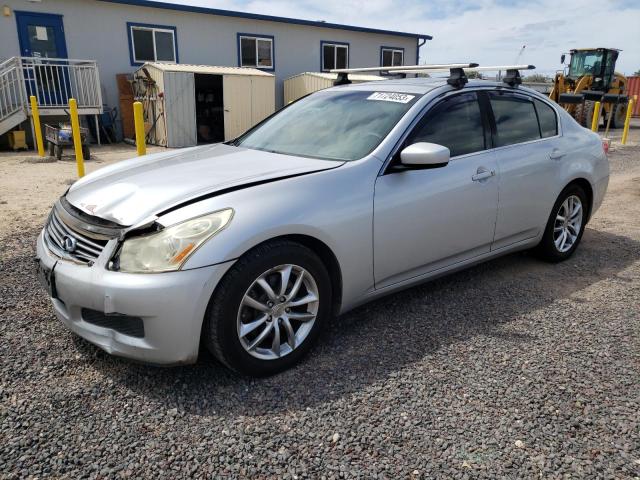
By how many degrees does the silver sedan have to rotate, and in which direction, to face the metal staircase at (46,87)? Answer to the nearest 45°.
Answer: approximately 90° to its right

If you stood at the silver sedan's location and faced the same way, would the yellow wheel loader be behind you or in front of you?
behind

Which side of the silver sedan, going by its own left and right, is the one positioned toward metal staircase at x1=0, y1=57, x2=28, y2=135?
right

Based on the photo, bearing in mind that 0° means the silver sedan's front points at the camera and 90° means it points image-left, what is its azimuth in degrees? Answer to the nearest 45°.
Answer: approximately 45°

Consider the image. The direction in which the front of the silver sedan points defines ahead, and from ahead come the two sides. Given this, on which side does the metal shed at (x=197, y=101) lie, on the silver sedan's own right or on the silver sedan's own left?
on the silver sedan's own right

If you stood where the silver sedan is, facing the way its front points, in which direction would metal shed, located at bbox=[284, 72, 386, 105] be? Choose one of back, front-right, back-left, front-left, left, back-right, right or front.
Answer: back-right

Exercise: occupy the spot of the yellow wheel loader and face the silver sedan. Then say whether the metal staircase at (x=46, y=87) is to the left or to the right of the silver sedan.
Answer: right
